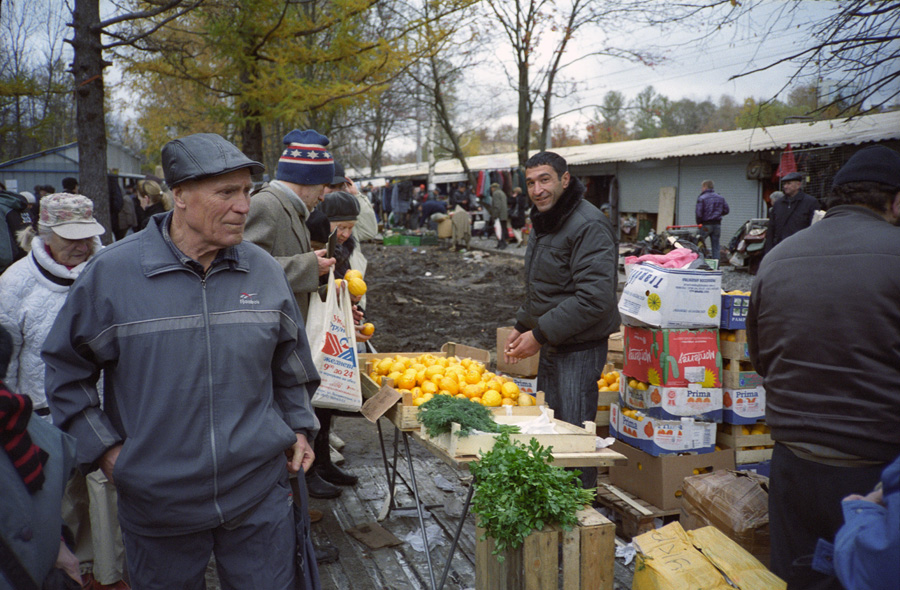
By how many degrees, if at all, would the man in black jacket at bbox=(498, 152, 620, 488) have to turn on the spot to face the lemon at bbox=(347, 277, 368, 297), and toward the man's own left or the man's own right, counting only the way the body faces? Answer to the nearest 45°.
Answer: approximately 45° to the man's own right

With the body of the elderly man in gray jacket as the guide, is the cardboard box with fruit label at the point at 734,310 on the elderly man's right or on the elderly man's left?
on the elderly man's left

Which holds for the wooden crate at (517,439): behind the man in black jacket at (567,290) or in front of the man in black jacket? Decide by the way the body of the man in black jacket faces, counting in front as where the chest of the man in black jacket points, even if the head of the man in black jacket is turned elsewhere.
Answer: in front

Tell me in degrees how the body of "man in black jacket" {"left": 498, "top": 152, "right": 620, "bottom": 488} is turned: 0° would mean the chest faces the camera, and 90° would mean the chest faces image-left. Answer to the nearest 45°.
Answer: approximately 45°

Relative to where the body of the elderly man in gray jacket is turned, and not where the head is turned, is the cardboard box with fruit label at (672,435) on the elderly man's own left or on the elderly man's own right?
on the elderly man's own left

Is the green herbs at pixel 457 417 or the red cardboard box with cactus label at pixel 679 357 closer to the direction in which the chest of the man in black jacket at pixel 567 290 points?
the green herbs

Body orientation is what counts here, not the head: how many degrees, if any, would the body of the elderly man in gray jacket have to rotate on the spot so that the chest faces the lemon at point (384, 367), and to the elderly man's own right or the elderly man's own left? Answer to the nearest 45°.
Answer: approximately 90° to the elderly man's own left

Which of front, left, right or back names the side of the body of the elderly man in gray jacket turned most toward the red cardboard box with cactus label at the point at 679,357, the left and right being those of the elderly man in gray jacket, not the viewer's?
left

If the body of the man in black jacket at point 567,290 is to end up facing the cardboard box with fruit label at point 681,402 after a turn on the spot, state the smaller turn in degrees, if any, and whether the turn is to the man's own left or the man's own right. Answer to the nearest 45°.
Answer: approximately 135° to the man's own left

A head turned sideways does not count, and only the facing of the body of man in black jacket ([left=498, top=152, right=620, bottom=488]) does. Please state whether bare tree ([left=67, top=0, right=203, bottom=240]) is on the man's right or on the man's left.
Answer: on the man's right

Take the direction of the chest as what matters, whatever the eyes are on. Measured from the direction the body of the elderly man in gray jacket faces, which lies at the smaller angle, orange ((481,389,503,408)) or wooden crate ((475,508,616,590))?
the wooden crate

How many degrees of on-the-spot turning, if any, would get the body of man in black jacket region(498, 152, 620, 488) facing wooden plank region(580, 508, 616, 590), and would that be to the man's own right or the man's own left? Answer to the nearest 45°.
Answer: approximately 45° to the man's own left

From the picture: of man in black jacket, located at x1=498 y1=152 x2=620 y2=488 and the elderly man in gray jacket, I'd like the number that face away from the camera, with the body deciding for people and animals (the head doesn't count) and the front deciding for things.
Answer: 0

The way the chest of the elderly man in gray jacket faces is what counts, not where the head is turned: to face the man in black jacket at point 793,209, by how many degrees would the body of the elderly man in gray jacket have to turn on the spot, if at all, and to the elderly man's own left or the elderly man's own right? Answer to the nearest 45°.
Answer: approximately 90° to the elderly man's own left

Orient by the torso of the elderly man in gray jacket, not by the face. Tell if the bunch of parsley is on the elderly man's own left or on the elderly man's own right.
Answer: on the elderly man's own left

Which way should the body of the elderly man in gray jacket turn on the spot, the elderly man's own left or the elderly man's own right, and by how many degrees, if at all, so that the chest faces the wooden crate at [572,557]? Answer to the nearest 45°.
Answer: approximately 45° to the elderly man's own left

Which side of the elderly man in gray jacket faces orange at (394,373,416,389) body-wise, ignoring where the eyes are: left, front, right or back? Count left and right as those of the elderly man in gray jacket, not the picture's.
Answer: left

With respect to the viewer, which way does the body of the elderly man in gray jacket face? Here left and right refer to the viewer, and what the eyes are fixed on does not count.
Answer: facing the viewer and to the right of the viewer
